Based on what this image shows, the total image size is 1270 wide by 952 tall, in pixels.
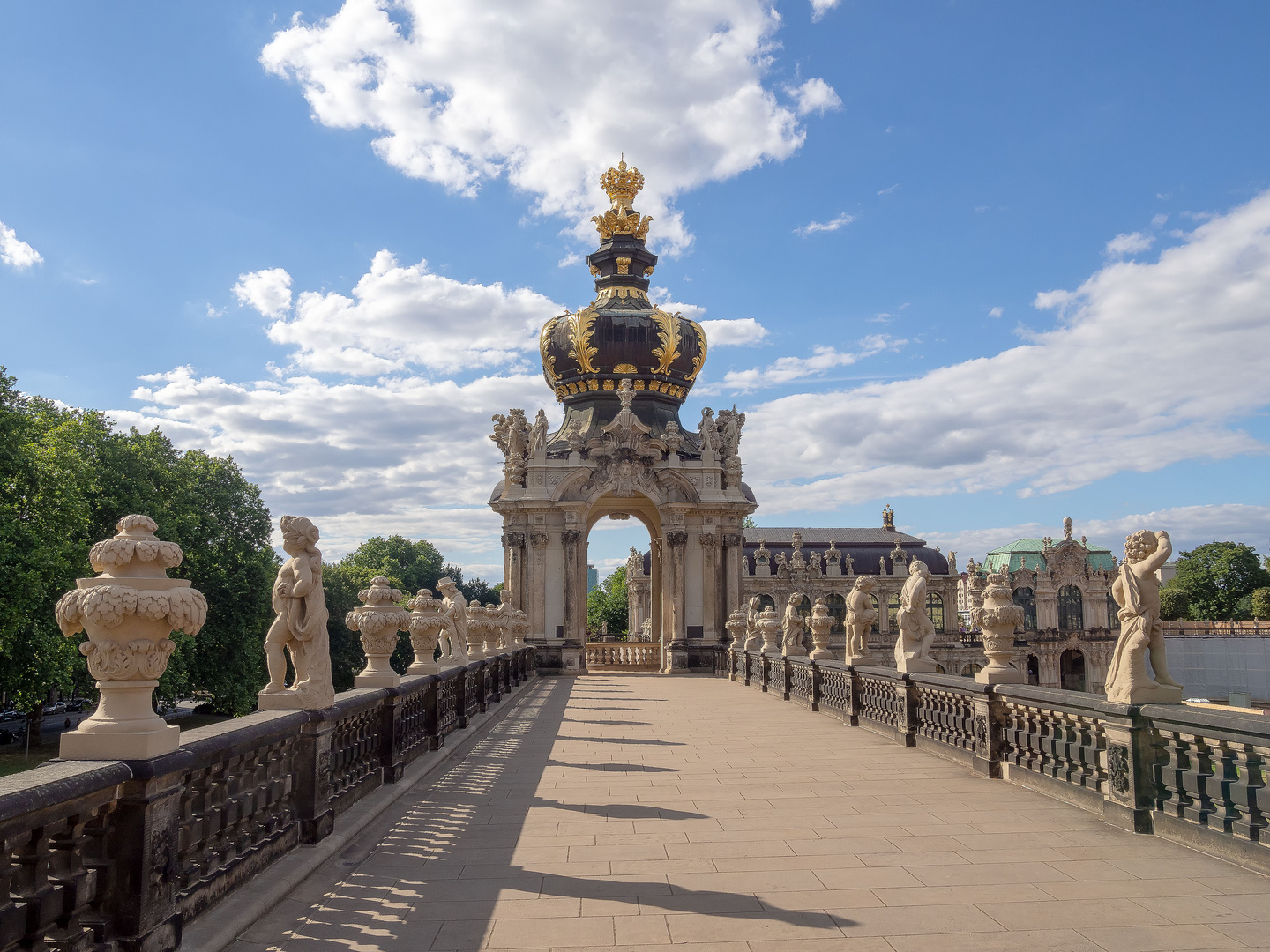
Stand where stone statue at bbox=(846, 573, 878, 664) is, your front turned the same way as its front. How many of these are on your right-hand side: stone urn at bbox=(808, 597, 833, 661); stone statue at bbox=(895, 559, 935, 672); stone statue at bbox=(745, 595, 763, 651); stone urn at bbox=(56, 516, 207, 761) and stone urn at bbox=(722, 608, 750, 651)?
2

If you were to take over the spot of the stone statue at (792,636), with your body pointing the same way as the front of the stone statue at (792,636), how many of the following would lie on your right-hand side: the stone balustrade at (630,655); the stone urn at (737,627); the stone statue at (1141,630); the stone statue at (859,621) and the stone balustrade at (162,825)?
3

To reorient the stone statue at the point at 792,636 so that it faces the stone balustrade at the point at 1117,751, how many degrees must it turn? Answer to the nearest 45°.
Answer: approximately 90° to its right
